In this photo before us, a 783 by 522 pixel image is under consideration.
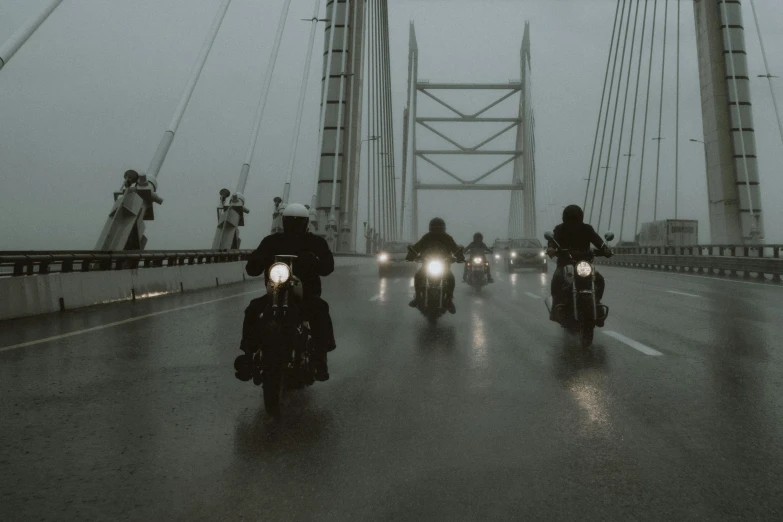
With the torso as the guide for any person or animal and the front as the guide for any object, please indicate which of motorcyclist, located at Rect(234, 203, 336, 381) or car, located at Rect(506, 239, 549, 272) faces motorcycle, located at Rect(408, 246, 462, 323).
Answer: the car

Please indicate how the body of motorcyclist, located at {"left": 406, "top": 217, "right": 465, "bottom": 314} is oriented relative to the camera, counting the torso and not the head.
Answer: toward the camera

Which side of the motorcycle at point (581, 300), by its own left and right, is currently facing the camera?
front

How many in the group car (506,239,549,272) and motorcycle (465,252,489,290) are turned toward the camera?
2

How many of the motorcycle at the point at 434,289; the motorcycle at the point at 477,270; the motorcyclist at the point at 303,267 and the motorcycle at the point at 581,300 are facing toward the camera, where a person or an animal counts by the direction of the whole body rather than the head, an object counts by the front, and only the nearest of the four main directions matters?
4

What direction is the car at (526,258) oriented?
toward the camera
